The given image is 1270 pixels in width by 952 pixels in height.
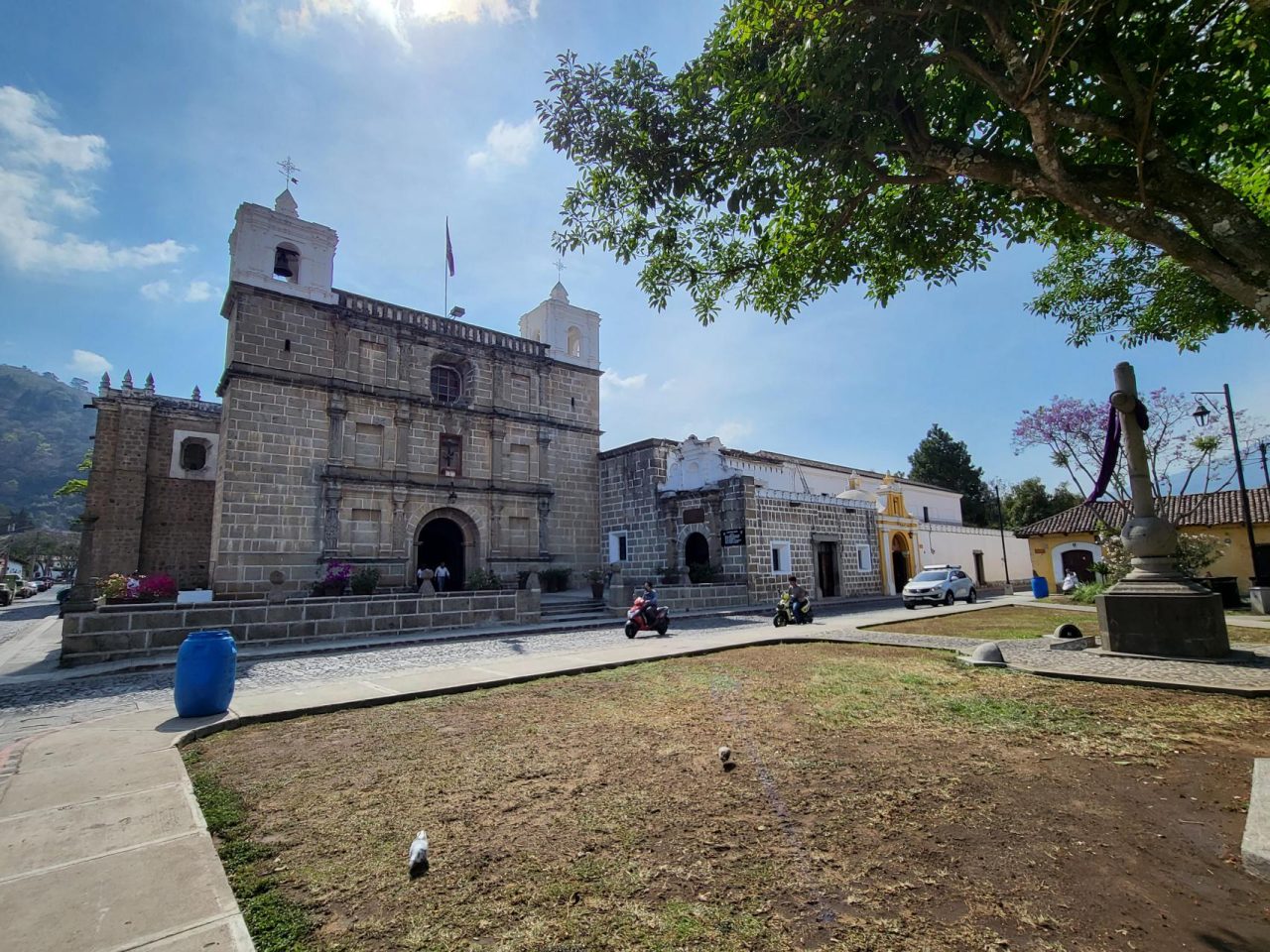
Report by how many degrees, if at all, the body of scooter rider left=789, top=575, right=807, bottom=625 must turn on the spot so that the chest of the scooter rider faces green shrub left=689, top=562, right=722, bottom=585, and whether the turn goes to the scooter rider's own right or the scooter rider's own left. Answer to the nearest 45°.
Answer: approximately 90° to the scooter rider's own right

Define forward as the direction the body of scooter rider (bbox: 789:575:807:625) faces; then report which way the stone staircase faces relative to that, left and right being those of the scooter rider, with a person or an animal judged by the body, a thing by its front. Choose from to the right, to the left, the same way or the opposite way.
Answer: to the left

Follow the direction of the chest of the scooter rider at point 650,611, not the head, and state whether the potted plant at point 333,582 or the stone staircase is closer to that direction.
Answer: the potted plant

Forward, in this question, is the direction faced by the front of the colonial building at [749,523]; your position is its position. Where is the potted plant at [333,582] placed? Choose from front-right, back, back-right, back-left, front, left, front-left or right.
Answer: right

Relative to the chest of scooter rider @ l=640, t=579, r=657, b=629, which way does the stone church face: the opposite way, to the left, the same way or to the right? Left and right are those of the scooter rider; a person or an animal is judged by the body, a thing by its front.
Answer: to the left

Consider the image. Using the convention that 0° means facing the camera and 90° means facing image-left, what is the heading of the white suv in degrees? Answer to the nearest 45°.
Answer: approximately 45°

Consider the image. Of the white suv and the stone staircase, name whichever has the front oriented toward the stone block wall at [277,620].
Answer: the white suv
